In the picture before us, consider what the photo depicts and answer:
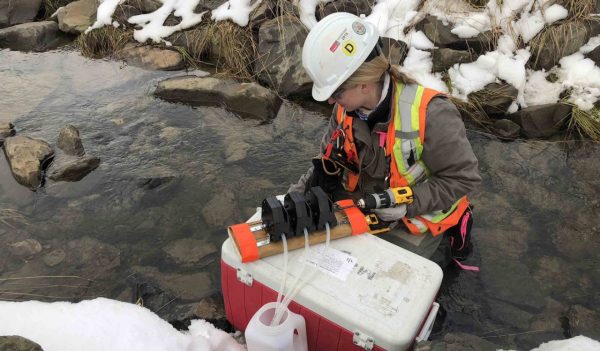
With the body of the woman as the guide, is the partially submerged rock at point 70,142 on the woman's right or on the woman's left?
on the woman's right

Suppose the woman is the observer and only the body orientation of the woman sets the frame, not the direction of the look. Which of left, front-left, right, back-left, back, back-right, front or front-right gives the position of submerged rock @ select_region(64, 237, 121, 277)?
front-right

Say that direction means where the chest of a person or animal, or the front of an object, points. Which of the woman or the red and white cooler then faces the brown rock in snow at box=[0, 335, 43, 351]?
the woman

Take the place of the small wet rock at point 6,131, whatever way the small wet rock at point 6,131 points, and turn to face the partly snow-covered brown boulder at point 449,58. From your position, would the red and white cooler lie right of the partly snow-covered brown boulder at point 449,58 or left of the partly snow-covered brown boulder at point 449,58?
right

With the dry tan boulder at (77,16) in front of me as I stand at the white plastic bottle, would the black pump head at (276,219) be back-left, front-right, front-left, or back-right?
front-right

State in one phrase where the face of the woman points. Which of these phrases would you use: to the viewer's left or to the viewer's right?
to the viewer's left

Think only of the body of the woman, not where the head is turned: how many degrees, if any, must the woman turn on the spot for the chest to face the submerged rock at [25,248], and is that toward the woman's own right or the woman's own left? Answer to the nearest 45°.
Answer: approximately 45° to the woman's own right
